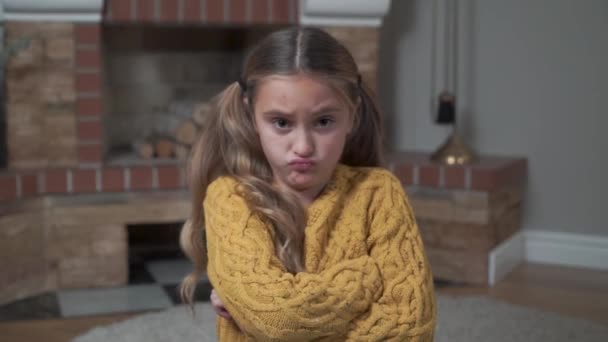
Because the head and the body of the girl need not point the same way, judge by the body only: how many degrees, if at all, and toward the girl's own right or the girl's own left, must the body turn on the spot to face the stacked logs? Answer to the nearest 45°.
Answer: approximately 180°

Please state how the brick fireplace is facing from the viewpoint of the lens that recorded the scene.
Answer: facing the viewer

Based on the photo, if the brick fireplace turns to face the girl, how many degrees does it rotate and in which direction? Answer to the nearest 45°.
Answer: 0° — it already faces them

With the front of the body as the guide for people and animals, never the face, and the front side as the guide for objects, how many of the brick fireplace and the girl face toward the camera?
2

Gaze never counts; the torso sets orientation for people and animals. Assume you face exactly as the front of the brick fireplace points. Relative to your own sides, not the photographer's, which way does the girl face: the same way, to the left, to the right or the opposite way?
the same way

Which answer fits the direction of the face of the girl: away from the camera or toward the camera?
toward the camera

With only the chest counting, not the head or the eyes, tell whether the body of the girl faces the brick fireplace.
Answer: no

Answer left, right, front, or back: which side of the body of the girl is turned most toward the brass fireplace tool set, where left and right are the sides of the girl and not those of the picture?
back

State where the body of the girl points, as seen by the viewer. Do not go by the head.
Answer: toward the camera
